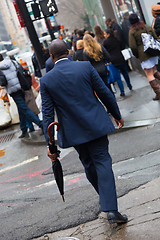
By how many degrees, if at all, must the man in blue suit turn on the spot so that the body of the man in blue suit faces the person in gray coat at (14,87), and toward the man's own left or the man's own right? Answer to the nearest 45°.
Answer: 0° — they already face them

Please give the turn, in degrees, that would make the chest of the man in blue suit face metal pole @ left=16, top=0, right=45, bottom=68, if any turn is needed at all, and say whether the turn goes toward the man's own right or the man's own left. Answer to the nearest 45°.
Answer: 0° — they already face it

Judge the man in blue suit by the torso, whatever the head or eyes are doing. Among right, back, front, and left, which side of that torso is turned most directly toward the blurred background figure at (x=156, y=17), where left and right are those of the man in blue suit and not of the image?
front

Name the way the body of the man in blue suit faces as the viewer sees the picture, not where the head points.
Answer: away from the camera

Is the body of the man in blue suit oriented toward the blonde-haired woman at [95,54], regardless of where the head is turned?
yes

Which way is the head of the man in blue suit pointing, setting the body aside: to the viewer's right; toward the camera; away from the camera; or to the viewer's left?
away from the camera

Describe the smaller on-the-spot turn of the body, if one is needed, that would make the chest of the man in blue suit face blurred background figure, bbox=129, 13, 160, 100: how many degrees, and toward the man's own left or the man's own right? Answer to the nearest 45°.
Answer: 0° — they already face them

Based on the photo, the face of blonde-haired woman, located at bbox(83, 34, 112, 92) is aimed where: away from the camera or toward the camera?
away from the camera
